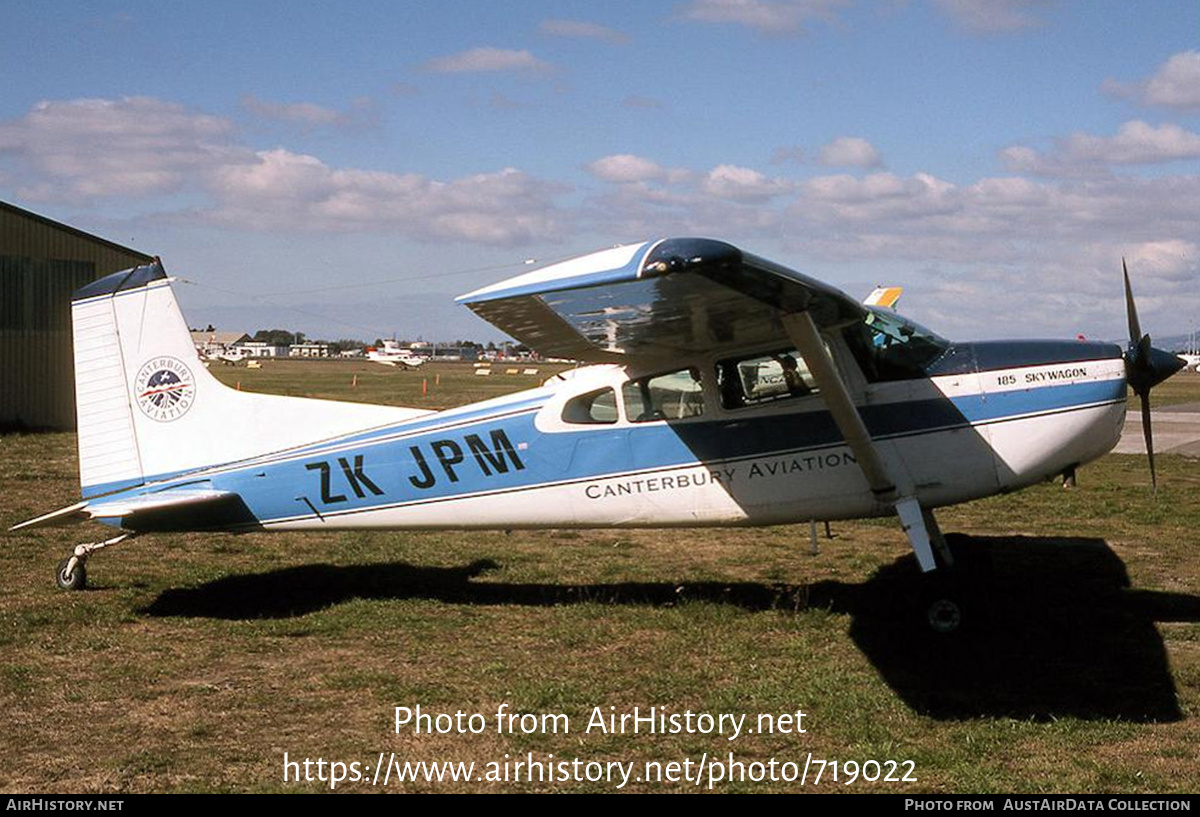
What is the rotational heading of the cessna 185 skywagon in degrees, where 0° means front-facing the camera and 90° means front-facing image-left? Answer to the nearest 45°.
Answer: approximately 270°

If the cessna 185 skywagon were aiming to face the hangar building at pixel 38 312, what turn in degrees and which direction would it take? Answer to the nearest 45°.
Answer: approximately 135° to its left
